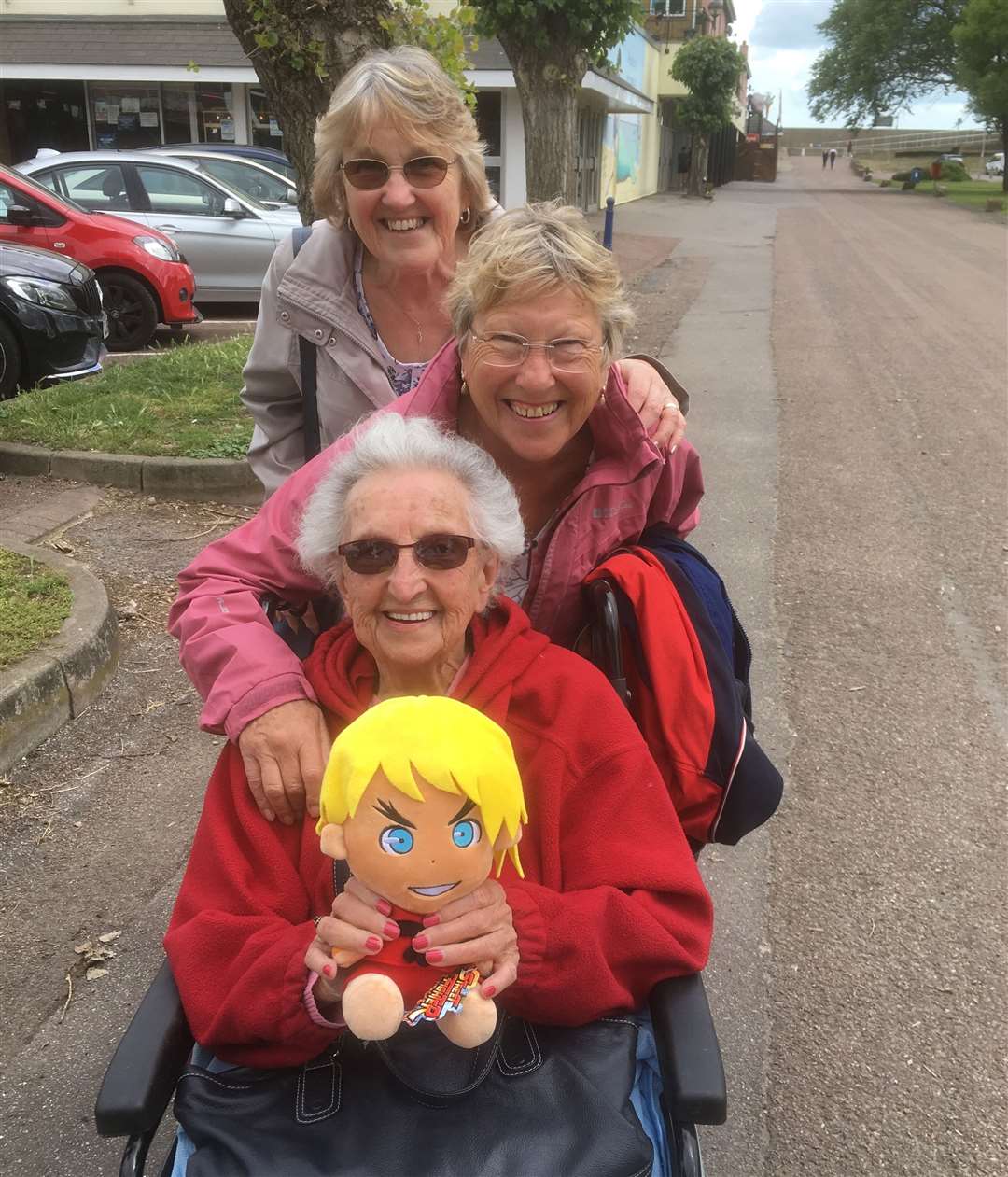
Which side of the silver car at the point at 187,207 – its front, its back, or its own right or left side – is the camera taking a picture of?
right

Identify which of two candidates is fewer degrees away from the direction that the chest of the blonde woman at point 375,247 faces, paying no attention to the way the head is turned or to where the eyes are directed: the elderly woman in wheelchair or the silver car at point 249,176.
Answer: the elderly woman in wheelchair

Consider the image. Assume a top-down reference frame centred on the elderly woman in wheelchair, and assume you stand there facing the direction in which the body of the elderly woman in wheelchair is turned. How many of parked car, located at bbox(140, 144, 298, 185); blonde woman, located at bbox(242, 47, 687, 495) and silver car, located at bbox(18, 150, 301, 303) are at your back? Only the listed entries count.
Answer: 3

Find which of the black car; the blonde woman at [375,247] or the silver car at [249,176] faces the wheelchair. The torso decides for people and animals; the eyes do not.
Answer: the blonde woman

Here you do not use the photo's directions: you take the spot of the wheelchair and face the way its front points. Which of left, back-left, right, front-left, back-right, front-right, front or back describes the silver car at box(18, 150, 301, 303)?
back

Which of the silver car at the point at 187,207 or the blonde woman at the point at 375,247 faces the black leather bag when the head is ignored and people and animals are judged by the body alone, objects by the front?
the blonde woman

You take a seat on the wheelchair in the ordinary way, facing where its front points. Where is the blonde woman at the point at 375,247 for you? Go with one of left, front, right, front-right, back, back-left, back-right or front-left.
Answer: back

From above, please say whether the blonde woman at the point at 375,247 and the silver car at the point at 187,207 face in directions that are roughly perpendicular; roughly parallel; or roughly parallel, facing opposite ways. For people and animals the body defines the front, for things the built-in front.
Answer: roughly perpendicular
